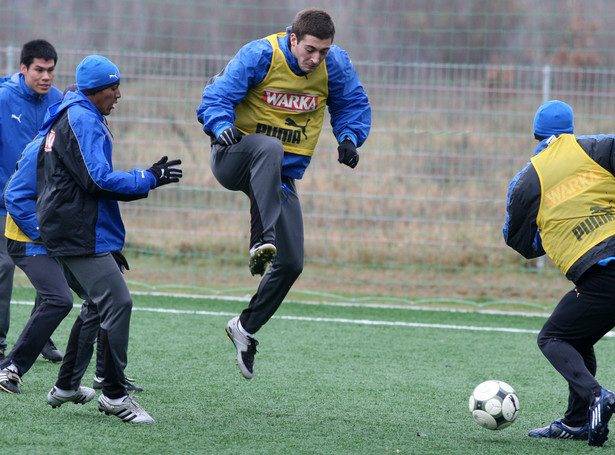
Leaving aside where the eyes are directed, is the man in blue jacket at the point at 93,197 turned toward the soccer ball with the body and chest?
yes

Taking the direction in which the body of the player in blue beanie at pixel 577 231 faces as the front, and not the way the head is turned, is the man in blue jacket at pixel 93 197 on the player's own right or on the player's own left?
on the player's own left

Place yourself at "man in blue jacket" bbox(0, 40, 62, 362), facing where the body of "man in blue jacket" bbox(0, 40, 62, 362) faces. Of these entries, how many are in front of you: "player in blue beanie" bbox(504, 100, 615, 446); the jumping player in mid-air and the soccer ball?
3

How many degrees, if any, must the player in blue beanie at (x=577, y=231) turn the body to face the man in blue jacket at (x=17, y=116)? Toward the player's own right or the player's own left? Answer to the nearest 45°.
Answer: approximately 45° to the player's own left

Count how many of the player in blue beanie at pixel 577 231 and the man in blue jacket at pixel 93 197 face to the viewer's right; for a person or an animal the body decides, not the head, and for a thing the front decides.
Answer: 1

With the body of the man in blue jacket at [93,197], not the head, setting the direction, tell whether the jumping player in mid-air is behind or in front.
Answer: in front

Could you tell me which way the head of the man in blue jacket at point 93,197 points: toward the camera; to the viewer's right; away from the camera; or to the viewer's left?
to the viewer's right

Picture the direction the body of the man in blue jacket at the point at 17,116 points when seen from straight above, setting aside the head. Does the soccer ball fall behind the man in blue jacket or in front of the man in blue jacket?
in front

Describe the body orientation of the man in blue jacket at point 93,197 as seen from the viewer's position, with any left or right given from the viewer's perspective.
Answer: facing to the right of the viewer

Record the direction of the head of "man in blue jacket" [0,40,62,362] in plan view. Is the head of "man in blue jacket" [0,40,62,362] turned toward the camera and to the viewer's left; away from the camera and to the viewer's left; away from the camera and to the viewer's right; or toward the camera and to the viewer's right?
toward the camera and to the viewer's right

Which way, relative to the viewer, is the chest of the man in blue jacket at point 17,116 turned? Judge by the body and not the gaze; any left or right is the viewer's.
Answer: facing the viewer and to the right of the viewer

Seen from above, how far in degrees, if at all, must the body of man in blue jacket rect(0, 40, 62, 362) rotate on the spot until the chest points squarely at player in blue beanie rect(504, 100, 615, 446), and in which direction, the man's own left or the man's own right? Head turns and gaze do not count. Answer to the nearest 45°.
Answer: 0° — they already face them

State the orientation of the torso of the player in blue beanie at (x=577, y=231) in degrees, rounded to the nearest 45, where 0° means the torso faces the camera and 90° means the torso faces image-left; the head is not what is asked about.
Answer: approximately 135°

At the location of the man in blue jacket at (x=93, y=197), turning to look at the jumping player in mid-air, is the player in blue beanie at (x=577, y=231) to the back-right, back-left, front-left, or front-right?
front-right

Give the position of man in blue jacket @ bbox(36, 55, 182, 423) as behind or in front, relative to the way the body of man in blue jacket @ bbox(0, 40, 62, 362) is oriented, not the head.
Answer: in front
